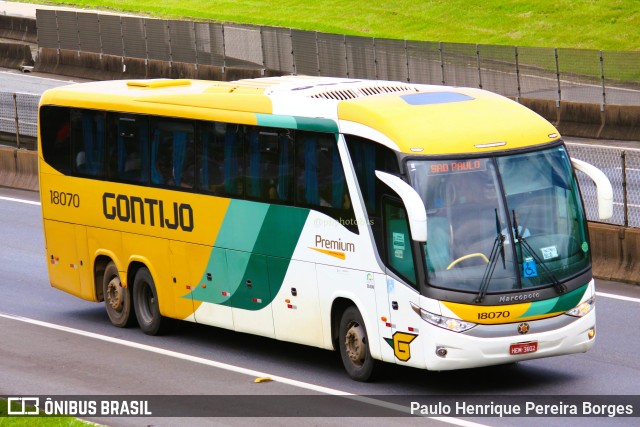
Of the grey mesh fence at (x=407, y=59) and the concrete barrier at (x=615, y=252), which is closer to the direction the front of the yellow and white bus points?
the concrete barrier

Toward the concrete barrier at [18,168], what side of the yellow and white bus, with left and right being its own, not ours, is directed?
back

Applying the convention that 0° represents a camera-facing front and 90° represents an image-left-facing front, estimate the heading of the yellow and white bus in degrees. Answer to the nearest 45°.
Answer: approximately 315°

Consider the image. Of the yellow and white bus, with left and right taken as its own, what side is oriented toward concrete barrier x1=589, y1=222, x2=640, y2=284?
left

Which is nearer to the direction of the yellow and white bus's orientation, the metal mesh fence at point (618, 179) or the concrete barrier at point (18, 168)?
the metal mesh fence

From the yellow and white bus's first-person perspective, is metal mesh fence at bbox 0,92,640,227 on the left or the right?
on its left

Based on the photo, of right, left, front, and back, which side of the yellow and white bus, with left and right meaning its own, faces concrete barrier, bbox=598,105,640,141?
left

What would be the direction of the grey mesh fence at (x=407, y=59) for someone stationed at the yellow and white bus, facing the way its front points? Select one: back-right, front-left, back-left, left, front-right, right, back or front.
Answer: back-left
